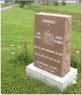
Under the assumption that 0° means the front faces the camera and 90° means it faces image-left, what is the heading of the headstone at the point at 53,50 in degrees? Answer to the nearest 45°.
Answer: approximately 45°
